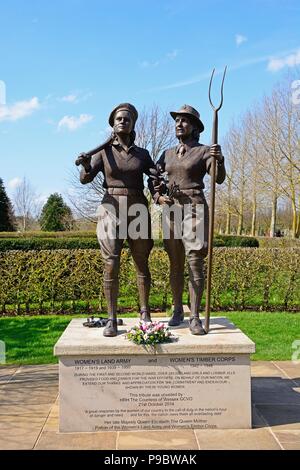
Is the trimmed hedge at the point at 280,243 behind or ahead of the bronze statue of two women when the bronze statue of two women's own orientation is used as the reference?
behind

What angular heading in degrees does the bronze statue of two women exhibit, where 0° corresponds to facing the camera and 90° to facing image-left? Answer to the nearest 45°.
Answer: approximately 0°

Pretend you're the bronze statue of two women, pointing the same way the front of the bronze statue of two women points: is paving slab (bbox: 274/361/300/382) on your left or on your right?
on your left

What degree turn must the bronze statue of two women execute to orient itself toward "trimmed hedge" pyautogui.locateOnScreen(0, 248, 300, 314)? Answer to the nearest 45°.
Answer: approximately 180°
